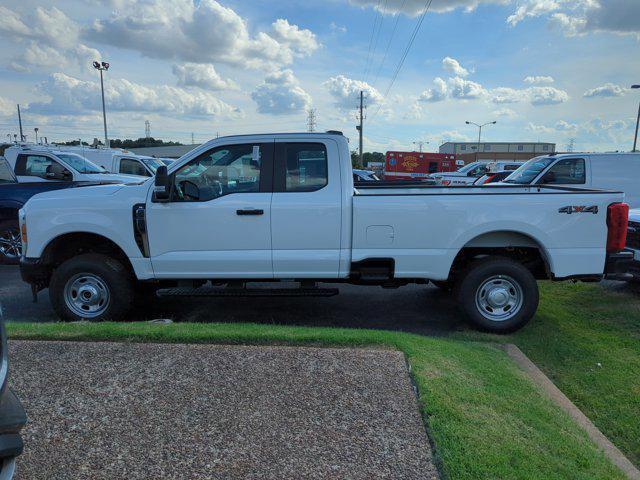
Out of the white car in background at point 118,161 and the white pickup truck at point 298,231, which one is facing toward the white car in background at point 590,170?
the white car in background at point 118,161

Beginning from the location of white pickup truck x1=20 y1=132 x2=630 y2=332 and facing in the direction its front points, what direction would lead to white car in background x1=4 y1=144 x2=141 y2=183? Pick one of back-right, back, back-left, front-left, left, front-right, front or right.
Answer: front-right

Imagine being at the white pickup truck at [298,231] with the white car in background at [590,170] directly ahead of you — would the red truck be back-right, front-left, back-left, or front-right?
front-left

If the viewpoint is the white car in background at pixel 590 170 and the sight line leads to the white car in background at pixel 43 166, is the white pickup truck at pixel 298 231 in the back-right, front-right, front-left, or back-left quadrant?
front-left

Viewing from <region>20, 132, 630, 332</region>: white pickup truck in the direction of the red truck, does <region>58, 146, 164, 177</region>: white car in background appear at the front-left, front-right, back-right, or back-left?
front-left

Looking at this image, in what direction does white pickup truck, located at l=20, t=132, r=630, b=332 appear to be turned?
to the viewer's left

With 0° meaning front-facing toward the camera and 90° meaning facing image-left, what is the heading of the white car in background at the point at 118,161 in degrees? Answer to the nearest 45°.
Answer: approximately 315°

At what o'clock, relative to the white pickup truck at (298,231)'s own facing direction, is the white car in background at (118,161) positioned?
The white car in background is roughly at 2 o'clock from the white pickup truck.

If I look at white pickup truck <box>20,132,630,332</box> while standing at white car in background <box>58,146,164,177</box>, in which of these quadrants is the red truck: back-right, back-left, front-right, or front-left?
back-left
